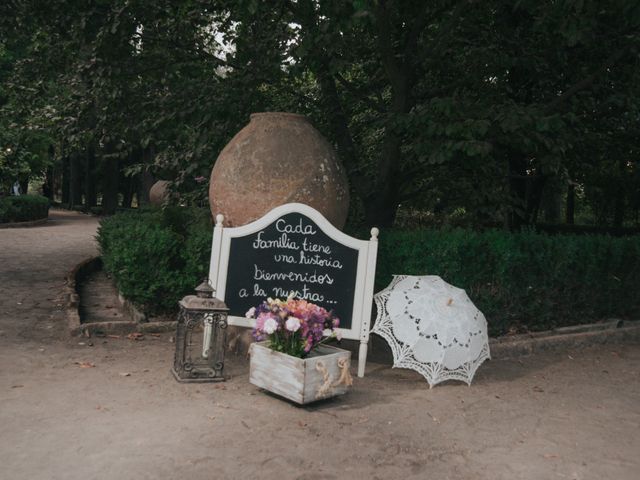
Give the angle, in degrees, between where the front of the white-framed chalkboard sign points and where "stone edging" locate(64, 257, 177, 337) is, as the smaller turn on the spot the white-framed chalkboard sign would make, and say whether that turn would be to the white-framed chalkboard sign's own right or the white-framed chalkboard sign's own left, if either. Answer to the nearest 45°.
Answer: approximately 135° to the white-framed chalkboard sign's own right

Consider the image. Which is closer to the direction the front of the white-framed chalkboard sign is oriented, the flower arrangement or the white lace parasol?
the flower arrangement

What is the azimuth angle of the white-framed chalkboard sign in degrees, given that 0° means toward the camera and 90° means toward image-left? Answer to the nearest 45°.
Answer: approximately 0°

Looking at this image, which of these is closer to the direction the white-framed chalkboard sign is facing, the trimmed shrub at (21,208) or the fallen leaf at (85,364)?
the fallen leaf

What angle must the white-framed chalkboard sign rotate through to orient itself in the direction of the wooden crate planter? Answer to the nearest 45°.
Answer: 0° — it already faces it

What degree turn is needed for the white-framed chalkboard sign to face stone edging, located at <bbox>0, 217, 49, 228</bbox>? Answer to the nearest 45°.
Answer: approximately 135° to its right
